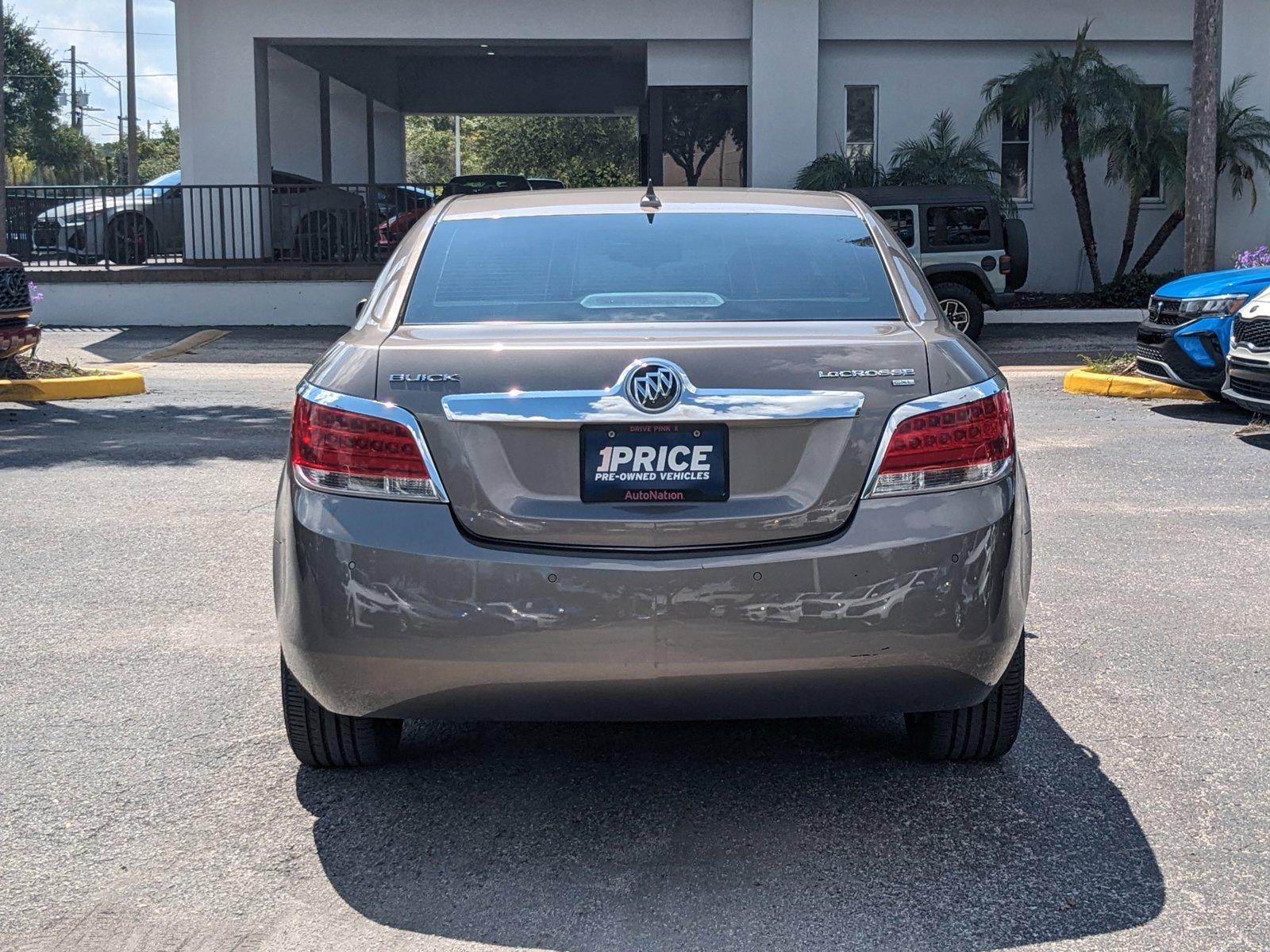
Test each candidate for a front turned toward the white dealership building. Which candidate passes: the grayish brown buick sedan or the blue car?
the grayish brown buick sedan

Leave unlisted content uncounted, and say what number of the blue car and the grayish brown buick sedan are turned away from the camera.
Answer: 1

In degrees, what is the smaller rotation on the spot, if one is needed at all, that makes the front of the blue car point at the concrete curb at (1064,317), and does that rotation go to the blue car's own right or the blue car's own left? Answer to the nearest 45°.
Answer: approximately 135° to the blue car's own right

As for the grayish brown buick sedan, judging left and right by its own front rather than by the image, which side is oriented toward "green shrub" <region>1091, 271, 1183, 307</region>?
front

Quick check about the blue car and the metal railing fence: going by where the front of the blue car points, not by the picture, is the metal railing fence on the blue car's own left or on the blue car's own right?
on the blue car's own right

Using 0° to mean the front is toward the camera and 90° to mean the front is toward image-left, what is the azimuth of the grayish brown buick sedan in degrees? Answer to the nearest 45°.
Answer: approximately 180°

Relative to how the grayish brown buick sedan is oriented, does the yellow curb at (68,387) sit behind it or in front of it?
in front

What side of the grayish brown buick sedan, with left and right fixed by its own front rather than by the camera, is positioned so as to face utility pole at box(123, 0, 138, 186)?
front

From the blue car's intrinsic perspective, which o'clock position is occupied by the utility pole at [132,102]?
The utility pole is roughly at 3 o'clock from the blue car.

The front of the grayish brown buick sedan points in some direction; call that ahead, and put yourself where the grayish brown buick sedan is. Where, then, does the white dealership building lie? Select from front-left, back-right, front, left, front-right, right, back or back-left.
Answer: front

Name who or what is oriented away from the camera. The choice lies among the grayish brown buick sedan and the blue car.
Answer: the grayish brown buick sedan
